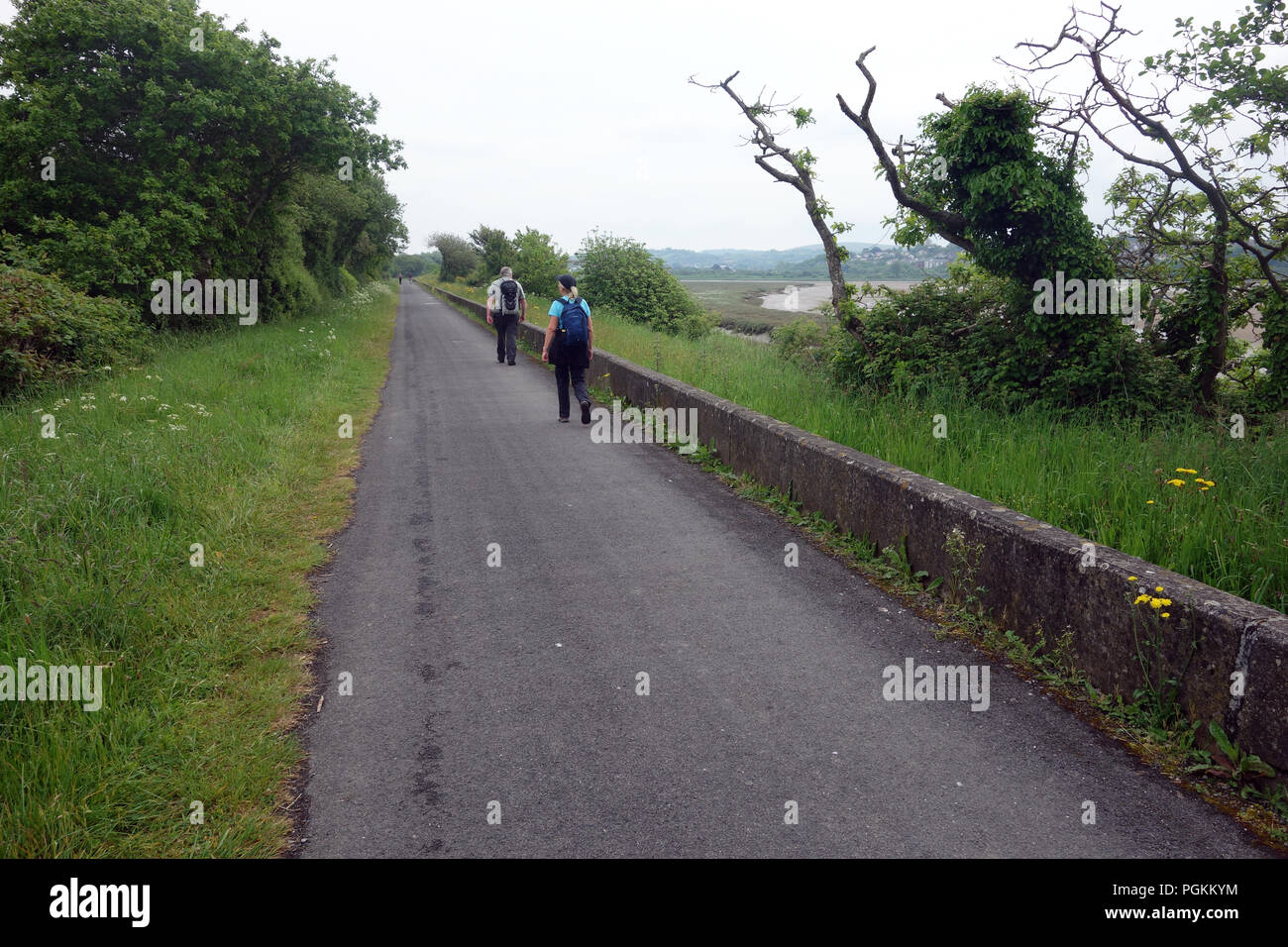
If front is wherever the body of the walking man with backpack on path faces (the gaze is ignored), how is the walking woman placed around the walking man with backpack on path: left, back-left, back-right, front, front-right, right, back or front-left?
back

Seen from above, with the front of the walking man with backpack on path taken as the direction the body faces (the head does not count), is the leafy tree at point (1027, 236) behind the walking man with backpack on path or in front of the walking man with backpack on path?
behind

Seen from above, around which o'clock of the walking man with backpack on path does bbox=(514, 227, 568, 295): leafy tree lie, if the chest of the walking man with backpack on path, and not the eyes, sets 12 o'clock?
The leafy tree is roughly at 12 o'clock from the walking man with backpack on path.

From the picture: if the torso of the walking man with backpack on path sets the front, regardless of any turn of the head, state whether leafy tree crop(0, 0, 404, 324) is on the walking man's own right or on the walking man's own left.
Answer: on the walking man's own left

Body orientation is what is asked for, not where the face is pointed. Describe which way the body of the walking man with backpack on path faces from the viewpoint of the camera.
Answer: away from the camera

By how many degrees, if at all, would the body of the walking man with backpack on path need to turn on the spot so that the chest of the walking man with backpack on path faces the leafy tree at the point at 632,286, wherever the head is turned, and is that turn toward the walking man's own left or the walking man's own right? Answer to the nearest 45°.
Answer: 0° — they already face it
